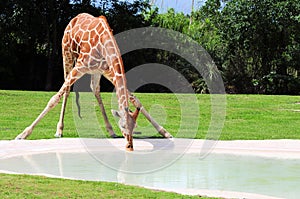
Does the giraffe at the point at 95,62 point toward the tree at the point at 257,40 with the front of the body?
no

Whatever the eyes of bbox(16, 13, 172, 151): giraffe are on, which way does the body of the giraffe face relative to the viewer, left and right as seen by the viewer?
facing the viewer and to the right of the viewer
